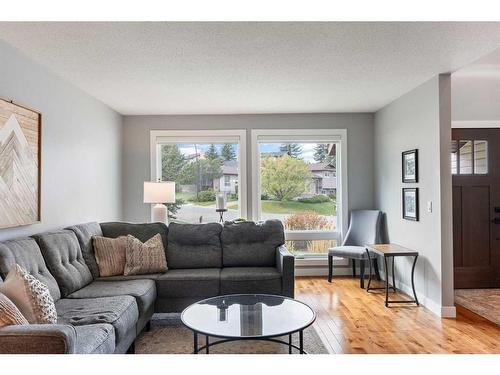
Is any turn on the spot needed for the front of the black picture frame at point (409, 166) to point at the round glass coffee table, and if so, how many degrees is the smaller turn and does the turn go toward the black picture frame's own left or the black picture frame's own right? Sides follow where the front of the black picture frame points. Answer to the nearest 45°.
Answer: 0° — it already faces it

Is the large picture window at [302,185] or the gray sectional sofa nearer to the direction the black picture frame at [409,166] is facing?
the gray sectional sofa

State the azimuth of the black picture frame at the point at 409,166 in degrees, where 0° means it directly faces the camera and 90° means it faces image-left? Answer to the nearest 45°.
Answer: approximately 45°

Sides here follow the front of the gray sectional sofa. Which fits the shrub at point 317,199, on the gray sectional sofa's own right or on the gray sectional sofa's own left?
on the gray sectional sofa's own left

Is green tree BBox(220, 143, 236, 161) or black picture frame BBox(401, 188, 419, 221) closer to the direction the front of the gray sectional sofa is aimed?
the black picture frame

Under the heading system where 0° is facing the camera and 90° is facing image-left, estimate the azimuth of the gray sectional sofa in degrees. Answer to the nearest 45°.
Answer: approximately 315°

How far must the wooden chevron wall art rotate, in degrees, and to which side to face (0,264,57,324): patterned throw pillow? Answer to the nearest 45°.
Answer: approximately 45° to its right

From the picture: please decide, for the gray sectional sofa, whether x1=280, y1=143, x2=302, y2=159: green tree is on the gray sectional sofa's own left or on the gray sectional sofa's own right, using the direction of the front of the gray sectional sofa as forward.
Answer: on the gray sectional sofa's own left
